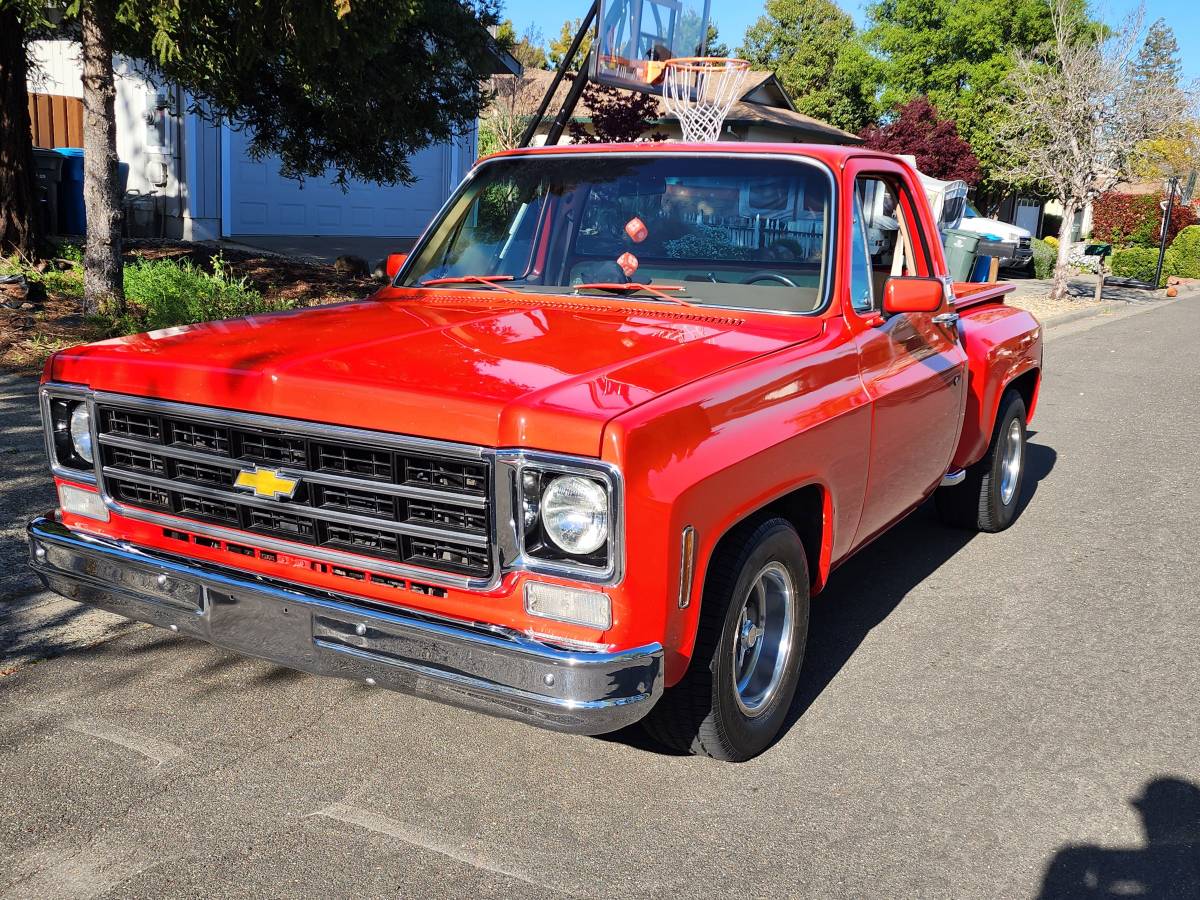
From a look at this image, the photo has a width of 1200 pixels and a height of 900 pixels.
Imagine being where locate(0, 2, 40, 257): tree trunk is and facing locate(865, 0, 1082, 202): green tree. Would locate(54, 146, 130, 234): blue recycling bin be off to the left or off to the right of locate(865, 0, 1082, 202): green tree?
left

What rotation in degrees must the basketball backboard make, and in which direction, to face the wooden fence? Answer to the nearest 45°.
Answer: approximately 135° to its right

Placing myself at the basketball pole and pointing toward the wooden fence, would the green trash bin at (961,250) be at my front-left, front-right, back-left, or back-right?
back-right

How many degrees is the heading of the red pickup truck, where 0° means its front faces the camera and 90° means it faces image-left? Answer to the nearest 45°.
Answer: approximately 45°

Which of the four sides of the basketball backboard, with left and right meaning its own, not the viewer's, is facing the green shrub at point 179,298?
right

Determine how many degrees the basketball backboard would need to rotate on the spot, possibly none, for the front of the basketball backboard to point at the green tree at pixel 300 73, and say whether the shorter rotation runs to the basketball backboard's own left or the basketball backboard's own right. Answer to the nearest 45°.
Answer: approximately 90° to the basketball backboard's own right

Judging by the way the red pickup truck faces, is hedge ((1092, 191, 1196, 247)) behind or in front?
behind

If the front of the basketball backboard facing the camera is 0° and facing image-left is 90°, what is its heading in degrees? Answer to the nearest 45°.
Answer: approximately 315°

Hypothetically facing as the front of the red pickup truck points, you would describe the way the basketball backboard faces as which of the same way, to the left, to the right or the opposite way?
to the left

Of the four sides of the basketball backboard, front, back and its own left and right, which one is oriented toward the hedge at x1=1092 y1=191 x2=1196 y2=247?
left

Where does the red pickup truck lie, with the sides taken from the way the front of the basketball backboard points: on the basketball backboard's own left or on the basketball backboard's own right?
on the basketball backboard's own right

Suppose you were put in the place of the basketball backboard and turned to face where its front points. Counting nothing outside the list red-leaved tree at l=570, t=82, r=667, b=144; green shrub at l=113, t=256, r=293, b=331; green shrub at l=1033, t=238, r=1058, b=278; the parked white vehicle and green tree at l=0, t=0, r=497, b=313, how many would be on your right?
2

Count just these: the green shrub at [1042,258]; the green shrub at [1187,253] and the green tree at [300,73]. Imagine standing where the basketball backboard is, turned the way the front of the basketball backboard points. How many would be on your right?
1

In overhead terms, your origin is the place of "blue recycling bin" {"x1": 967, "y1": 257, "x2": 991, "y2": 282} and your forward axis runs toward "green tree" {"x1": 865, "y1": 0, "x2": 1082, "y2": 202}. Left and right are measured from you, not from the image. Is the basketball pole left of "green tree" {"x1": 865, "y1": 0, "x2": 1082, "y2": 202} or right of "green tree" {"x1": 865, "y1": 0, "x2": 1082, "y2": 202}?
left
